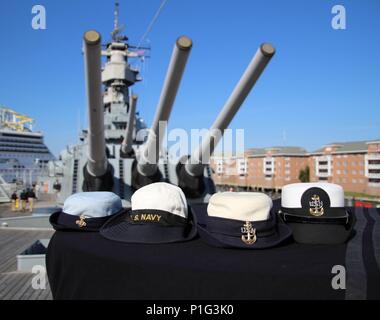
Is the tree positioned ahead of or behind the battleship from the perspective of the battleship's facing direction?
behind

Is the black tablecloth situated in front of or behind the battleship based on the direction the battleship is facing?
in front

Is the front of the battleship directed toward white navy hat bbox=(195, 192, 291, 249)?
yes

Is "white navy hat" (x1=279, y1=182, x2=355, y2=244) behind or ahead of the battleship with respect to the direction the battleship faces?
ahead

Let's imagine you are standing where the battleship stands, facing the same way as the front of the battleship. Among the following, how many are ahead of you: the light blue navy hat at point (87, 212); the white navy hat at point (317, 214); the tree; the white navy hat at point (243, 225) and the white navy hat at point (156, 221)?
4

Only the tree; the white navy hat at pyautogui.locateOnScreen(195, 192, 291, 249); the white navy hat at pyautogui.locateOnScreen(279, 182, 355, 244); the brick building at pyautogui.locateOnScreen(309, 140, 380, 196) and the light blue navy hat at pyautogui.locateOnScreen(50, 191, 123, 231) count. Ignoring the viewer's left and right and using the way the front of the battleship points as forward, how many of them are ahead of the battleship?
3

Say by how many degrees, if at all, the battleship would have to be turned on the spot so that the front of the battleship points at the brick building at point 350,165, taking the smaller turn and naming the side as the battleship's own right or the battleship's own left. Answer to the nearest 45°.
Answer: approximately 135° to the battleship's own left

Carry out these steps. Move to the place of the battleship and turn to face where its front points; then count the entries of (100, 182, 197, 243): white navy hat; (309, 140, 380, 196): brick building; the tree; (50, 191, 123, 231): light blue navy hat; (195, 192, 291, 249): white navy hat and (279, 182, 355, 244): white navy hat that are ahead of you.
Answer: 4

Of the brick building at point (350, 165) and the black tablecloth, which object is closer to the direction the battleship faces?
the black tablecloth

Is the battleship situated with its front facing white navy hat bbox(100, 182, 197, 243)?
yes

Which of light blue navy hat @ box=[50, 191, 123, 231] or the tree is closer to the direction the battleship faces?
the light blue navy hat

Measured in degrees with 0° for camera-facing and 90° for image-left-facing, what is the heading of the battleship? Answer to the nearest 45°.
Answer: approximately 0°

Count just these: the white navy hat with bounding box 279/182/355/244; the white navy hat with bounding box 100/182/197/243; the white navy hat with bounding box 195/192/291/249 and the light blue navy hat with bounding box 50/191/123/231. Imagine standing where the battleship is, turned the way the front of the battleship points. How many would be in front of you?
4
